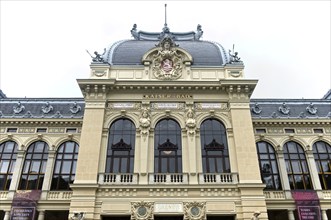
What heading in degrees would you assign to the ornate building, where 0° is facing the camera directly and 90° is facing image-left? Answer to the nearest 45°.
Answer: approximately 0°
